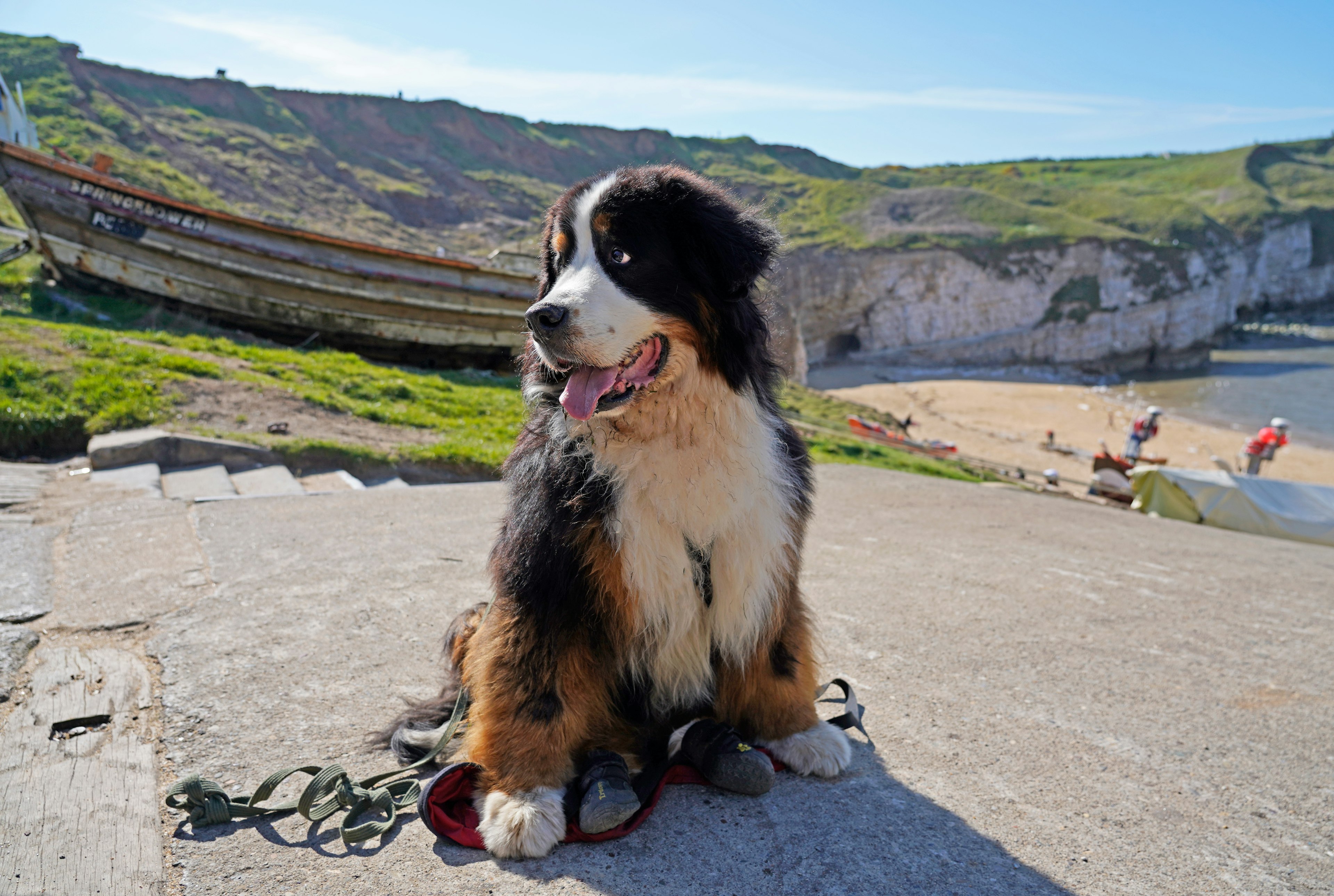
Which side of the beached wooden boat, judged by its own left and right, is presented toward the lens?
left

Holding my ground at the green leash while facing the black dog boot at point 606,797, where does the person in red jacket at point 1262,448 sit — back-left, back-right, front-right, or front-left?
front-left

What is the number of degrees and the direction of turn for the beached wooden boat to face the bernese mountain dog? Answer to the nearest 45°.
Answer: approximately 90° to its left

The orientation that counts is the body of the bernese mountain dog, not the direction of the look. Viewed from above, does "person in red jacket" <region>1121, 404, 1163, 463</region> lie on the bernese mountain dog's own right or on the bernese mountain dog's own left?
on the bernese mountain dog's own left

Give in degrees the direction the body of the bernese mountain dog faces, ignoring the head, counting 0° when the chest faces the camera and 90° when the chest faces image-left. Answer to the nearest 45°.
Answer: approximately 315°

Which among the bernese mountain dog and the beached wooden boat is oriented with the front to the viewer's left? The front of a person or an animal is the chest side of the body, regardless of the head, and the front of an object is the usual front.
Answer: the beached wooden boat

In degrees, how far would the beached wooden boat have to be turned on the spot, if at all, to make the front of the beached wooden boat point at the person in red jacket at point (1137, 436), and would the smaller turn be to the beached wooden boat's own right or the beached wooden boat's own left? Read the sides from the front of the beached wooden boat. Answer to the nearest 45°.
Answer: approximately 180°

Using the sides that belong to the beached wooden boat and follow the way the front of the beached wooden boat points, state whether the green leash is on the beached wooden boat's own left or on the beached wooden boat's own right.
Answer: on the beached wooden boat's own left
